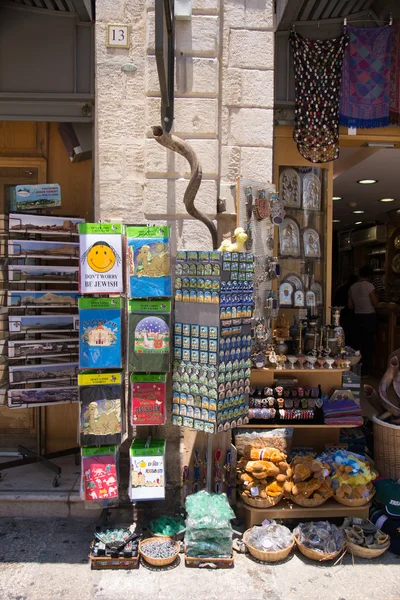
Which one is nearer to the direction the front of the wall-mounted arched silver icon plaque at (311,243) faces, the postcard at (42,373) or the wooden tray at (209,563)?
the wooden tray

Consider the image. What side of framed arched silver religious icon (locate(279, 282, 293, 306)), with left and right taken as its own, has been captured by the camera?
front

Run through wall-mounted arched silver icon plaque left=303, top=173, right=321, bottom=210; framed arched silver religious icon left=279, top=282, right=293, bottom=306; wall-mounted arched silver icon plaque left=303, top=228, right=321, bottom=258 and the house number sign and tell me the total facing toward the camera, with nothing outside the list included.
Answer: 4

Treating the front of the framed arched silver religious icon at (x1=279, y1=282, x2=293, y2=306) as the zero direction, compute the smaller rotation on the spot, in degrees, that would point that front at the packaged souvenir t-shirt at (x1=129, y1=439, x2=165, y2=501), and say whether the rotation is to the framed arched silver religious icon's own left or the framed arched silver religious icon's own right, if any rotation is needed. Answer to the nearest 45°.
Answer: approximately 45° to the framed arched silver religious icon's own right

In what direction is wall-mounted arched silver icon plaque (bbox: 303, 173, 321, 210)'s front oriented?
toward the camera

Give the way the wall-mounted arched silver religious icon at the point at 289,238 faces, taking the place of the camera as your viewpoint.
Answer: facing the viewer
